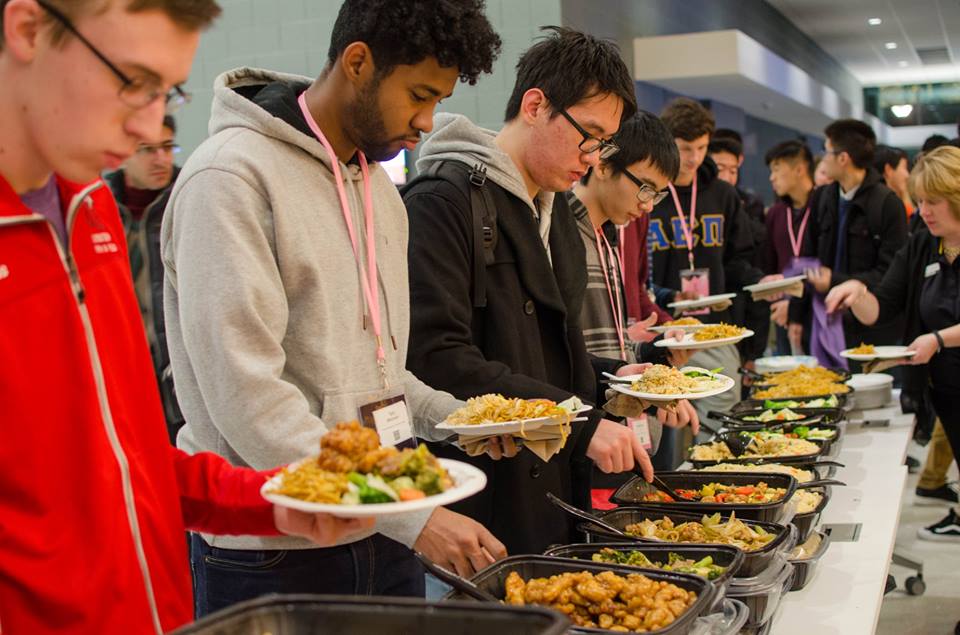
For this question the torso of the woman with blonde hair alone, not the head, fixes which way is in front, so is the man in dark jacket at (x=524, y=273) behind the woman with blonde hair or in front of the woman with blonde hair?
in front

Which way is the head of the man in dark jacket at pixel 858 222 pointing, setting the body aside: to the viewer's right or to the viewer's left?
to the viewer's left

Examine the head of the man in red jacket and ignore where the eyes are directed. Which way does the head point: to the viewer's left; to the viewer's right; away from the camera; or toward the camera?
to the viewer's right

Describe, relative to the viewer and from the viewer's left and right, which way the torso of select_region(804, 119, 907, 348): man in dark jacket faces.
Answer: facing the viewer and to the left of the viewer

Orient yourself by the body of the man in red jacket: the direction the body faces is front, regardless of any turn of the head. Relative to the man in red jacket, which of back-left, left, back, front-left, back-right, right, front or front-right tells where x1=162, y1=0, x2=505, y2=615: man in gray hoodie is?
left

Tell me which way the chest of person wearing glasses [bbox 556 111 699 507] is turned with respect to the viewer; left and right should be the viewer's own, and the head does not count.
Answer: facing the viewer and to the right of the viewer

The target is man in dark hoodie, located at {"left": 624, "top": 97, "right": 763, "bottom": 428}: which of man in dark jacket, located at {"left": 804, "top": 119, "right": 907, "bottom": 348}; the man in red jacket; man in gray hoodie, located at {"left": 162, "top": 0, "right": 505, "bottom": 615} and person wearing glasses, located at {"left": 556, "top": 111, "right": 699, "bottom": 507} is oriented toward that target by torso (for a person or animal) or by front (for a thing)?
man in dark jacket, located at {"left": 804, "top": 119, "right": 907, "bottom": 348}

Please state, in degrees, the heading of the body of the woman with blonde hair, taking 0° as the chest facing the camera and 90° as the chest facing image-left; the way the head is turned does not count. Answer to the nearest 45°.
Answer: approximately 45°

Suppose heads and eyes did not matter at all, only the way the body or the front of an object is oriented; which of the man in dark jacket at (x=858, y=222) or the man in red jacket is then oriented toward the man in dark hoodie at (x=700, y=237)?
the man in dark jacket at (x=858, y=222)

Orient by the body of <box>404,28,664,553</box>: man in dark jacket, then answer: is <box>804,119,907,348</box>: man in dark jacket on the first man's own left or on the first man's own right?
on the first man's own left

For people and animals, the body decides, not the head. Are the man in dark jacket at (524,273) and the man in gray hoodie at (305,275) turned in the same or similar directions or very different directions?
same or similar directions

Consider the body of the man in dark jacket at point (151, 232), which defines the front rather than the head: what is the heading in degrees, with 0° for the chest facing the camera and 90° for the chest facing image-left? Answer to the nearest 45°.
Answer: approximately 315°

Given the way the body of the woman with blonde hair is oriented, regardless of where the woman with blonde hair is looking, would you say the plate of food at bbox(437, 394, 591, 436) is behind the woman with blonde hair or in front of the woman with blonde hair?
in front
